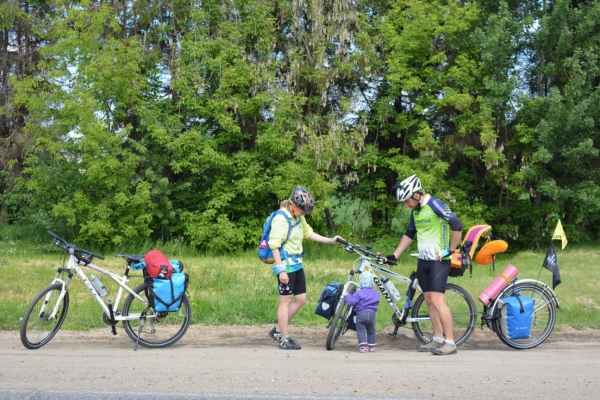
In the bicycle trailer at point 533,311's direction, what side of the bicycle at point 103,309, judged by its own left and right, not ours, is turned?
back

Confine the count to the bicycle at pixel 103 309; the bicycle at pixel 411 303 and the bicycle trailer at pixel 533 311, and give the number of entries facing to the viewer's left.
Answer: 3

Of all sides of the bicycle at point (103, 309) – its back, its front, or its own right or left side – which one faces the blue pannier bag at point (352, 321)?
back

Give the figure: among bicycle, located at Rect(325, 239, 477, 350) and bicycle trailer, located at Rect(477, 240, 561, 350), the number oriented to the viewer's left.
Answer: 2

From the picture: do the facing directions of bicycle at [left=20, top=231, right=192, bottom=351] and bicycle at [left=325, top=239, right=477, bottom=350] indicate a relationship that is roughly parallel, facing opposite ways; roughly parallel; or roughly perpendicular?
roughly parallel

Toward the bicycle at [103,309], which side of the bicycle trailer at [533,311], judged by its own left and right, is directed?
front

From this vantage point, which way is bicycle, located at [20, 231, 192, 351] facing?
to the viewer's left

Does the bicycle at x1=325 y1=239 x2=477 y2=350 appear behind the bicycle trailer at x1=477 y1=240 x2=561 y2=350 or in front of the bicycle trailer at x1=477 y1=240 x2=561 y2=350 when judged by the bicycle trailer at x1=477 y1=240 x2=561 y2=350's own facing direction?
in front

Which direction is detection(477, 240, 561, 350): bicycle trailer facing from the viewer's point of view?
to the viewer's left

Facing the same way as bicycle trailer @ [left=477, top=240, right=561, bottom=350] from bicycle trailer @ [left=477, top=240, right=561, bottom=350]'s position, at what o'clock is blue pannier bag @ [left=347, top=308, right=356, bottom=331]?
The blue pannier bag is roughly at 11 o'clock from the bicycle trailer.

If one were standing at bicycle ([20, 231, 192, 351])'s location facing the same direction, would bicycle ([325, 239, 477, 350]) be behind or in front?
behind

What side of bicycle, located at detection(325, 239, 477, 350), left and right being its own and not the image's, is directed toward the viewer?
left
